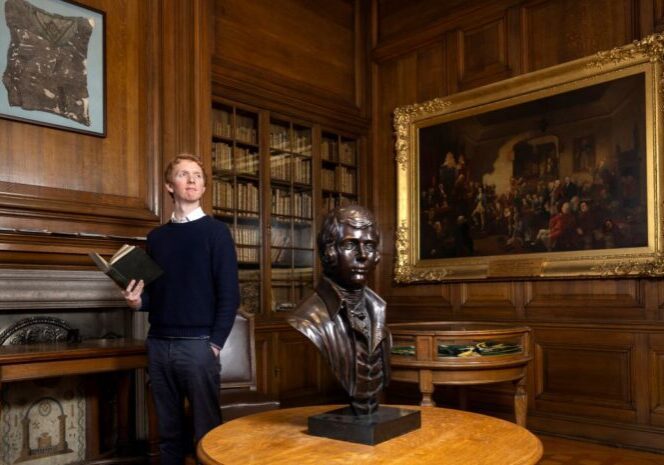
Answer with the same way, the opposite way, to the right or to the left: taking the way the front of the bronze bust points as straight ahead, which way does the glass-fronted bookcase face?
the same way

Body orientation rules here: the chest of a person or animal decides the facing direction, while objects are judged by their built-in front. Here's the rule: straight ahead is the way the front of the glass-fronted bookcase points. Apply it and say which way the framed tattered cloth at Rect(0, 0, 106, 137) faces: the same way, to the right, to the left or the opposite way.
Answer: the same way

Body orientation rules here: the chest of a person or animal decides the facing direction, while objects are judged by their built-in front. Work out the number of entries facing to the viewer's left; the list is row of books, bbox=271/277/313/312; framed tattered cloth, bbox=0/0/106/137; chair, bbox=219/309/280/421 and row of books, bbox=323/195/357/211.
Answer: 0

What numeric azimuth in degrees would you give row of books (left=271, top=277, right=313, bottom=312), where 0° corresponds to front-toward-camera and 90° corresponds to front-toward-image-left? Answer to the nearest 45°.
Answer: approximately 315°

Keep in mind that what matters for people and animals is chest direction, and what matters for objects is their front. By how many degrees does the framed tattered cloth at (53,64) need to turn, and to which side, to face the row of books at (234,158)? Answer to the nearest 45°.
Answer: approximately 90° to its left

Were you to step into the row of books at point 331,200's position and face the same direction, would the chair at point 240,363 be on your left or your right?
on your right

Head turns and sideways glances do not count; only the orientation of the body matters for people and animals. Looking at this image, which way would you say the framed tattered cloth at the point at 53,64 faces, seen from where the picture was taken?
facing the viewer and to the right of the viewer

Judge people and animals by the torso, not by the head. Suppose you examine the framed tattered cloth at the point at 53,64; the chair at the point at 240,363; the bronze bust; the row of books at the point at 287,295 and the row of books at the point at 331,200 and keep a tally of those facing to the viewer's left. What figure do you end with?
0

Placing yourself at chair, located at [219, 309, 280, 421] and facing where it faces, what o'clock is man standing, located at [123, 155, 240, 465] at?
The man standing is roughly at 2 o'clock from the chair.

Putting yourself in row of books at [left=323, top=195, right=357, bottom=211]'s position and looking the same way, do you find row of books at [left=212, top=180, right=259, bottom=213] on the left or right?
on its right

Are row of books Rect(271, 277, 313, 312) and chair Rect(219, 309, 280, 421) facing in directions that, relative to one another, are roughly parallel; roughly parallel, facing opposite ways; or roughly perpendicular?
roughly parallel

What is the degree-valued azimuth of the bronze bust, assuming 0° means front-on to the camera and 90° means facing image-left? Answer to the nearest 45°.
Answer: approximately 315°

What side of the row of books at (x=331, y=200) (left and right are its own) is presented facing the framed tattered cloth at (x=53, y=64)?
right

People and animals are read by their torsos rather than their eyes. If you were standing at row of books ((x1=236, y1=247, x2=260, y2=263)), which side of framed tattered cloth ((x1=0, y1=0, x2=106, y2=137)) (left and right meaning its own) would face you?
left

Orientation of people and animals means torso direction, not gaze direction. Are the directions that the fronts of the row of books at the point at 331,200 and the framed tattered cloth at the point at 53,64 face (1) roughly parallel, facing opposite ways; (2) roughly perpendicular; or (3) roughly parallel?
roughly parallel

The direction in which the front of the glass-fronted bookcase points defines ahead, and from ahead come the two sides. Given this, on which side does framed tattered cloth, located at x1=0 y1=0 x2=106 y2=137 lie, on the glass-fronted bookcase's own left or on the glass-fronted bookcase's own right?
on the glass-fronted bookcase's own right

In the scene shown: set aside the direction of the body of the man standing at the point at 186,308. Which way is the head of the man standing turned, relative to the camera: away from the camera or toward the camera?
toward the camera

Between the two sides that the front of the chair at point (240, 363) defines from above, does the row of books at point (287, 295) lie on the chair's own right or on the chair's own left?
on the chair's own left

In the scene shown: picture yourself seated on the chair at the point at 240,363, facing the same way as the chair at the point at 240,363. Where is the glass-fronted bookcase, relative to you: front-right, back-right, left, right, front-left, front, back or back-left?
back-left

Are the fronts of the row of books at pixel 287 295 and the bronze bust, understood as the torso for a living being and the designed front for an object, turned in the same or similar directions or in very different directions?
same or similar directions
